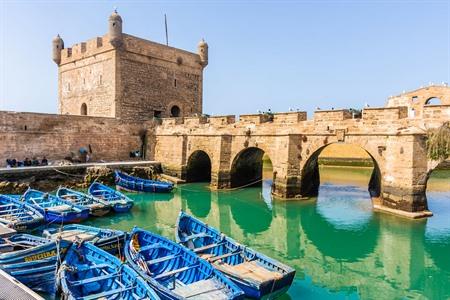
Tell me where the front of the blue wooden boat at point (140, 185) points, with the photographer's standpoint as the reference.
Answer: facing to the left of the viewer

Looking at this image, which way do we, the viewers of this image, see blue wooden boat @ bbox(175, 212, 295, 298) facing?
facing away from the viewer and to the left of the viewer

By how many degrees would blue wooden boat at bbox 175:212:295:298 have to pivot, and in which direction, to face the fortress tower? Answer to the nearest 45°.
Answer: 0° — it already faces it

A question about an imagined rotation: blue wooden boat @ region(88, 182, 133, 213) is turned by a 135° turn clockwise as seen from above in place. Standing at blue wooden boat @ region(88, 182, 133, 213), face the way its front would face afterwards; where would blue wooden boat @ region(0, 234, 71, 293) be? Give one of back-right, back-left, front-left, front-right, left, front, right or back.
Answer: right

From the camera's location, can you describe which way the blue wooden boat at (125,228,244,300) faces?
facing away from the viewer and to the left of the viewer

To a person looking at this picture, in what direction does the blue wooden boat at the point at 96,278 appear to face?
facing away from the viewer and to the left of the viewer

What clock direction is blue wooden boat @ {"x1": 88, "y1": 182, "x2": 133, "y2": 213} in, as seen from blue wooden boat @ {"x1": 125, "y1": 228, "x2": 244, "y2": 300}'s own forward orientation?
blue wooden boat @ {"x1": 88, "y1": 182, "x2": 133, "y2": 213} is roughly at 1 o'clock from blue wooden boat @ {"x1": 125, "y1": 228, "x2": 244, "y2": 300}.
